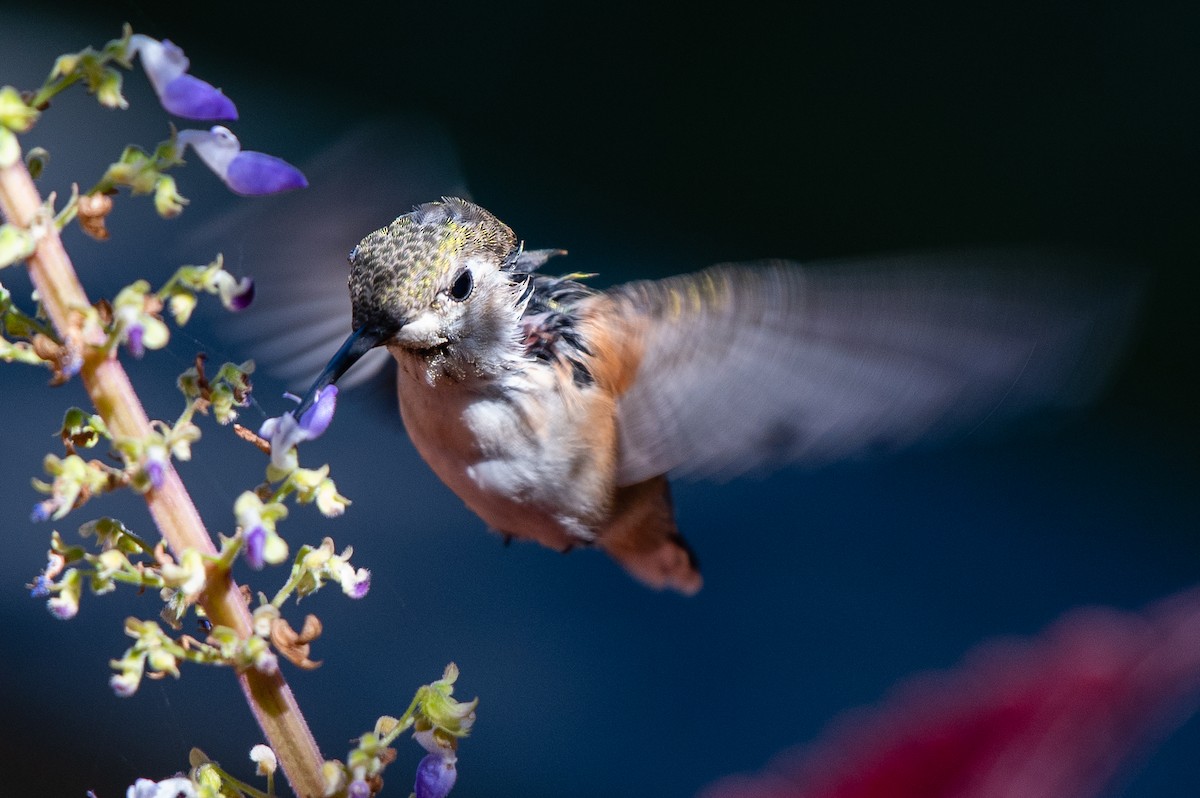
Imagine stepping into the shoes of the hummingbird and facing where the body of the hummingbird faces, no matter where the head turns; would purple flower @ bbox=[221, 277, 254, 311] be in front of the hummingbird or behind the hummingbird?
in front

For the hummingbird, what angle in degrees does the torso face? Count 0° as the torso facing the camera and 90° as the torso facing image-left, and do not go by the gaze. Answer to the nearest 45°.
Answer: approximately 45°

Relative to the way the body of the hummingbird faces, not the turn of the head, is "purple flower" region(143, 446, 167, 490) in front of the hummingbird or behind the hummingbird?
in front
